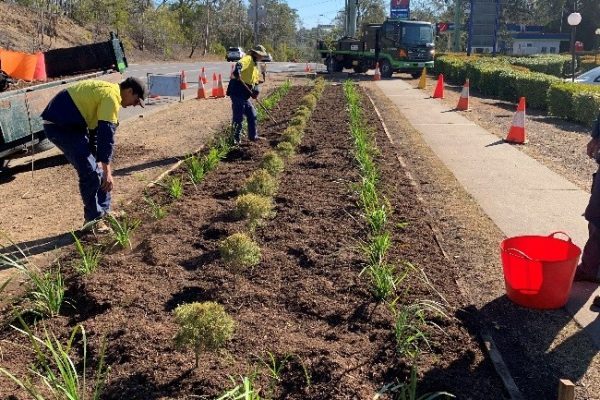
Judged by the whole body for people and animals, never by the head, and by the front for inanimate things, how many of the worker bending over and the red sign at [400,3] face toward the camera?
1

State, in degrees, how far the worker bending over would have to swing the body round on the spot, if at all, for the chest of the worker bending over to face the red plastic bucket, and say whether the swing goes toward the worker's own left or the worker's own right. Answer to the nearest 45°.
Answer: approximately 45° to the worker's own right

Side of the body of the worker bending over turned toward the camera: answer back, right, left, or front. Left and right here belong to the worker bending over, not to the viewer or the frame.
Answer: right

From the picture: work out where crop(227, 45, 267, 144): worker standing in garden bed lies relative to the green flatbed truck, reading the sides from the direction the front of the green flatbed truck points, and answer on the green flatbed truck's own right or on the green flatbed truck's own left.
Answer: on the green flatbed truck's own right

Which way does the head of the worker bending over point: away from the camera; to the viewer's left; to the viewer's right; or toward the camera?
to the viewer's right

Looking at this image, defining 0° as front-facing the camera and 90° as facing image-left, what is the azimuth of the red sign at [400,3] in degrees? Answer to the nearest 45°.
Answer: approximately 0°

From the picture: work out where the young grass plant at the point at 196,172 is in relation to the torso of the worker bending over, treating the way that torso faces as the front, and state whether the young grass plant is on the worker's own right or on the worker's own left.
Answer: on the worker's own left

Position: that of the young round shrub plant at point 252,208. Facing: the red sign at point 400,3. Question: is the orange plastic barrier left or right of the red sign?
left

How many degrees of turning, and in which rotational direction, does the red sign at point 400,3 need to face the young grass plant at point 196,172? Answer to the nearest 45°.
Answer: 0° — it already faces it
